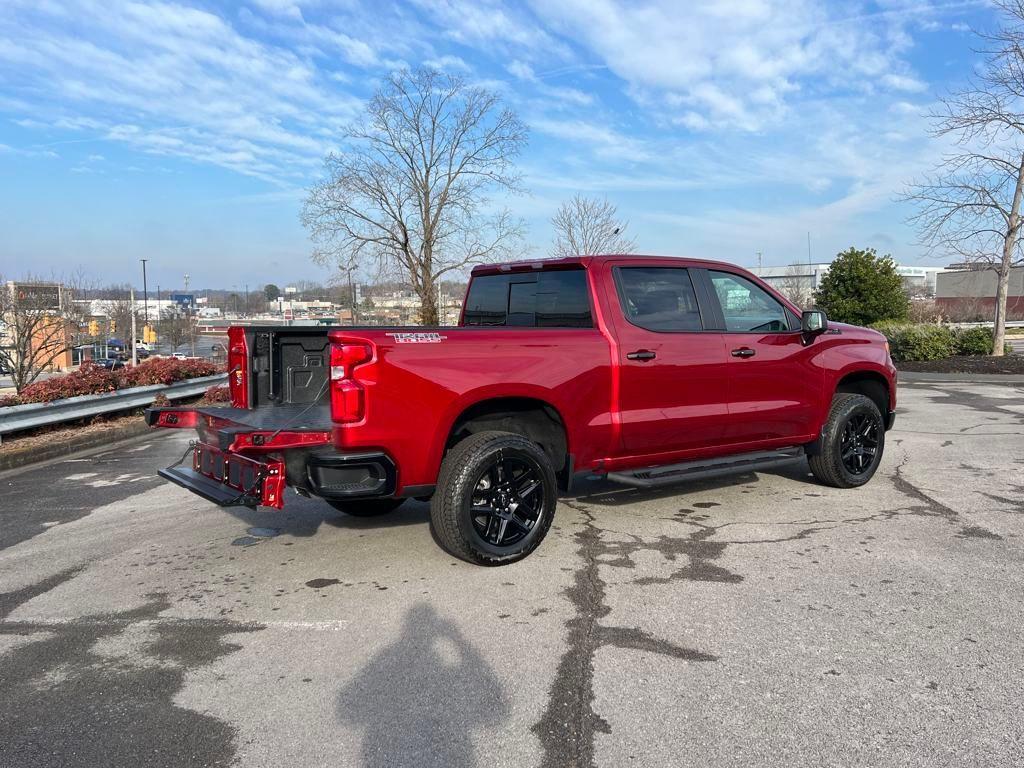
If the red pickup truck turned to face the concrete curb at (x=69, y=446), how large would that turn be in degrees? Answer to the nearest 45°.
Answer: approximately 90° to its left

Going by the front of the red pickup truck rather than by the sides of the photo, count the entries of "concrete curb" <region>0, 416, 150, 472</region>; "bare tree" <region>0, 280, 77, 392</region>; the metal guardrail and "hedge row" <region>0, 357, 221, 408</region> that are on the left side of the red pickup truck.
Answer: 4

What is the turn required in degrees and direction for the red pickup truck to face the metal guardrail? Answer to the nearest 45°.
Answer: approximately 90° to its left

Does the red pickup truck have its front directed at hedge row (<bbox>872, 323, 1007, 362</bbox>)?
yes

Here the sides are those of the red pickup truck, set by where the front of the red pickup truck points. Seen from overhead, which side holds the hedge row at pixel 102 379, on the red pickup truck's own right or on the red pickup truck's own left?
on the red pickup truck's own left

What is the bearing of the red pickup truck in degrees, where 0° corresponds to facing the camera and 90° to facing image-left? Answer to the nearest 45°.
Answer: approximately 225°

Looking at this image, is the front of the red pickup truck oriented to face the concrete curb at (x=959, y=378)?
yes

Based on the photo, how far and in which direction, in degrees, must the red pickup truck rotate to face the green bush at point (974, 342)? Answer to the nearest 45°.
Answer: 0° — it already faces it

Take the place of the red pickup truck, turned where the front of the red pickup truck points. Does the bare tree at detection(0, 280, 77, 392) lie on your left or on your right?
on your left

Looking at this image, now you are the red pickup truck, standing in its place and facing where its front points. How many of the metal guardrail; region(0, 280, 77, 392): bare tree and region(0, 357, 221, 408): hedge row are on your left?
3

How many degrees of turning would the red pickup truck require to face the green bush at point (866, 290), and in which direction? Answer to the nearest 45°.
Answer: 0° — it already faces it
